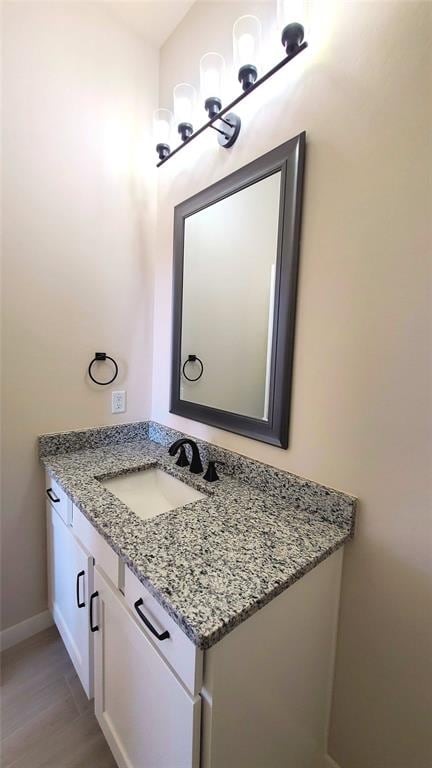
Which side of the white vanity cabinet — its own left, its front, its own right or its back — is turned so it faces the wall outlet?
right

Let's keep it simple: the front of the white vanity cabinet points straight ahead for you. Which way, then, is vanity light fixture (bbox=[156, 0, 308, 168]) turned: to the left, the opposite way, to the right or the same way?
the same way

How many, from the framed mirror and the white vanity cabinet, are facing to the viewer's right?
0

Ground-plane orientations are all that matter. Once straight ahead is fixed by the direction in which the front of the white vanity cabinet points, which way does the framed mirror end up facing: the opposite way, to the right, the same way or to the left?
the same way

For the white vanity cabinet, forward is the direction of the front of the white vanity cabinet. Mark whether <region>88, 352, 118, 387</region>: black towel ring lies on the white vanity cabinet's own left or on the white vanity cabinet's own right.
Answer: on the white vanity cabinet's own right

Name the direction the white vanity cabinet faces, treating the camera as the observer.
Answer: facing the viewer and to the left of the viewer

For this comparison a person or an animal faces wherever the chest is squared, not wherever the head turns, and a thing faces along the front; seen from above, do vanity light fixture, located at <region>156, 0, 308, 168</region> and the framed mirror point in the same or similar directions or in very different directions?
same or similar directions

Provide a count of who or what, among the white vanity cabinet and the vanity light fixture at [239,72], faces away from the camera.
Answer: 0

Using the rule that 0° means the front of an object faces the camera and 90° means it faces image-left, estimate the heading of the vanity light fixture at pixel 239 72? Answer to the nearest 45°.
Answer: approximately 45°
